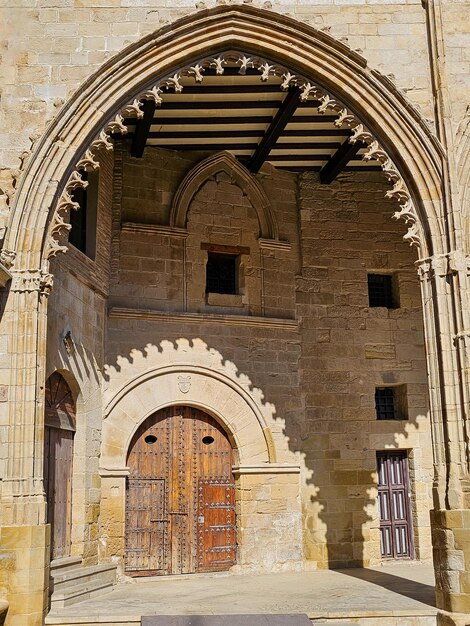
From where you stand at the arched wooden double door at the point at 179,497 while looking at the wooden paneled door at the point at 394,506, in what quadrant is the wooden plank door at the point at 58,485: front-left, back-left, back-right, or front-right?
back-right

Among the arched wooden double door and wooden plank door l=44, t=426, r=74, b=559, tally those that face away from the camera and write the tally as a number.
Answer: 0

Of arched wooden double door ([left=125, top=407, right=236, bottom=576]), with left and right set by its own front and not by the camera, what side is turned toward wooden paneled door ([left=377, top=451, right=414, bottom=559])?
left

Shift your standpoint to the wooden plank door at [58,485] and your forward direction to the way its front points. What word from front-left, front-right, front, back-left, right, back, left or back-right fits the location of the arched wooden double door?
left

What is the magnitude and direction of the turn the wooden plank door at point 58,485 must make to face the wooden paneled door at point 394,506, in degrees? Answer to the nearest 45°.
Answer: approximately 45° to its left

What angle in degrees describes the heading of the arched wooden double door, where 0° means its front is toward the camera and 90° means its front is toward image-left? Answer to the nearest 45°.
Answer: approximately 0°

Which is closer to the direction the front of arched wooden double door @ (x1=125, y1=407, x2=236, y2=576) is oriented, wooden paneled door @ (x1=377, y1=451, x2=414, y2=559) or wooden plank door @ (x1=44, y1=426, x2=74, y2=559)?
the wooden plank door
